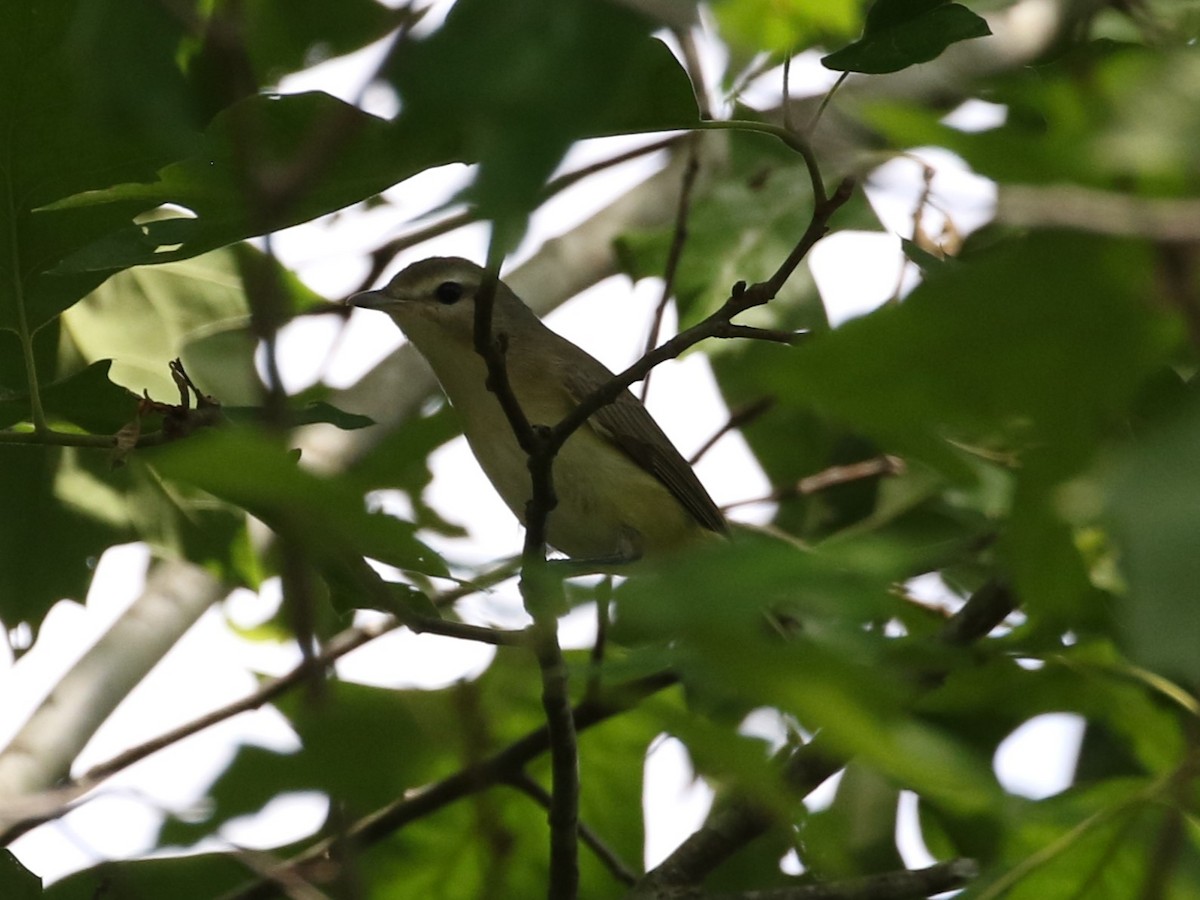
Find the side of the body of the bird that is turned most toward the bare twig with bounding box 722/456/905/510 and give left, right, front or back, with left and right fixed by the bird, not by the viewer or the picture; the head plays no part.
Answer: back

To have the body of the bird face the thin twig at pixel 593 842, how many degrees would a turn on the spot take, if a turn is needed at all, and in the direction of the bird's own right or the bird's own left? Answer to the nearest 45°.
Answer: approximately 90° to the bird's own left

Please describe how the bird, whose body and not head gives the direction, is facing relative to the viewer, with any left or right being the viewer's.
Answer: facing to the left of the viewer

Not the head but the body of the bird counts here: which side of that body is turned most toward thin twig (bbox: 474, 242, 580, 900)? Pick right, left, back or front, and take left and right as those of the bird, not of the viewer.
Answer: left
